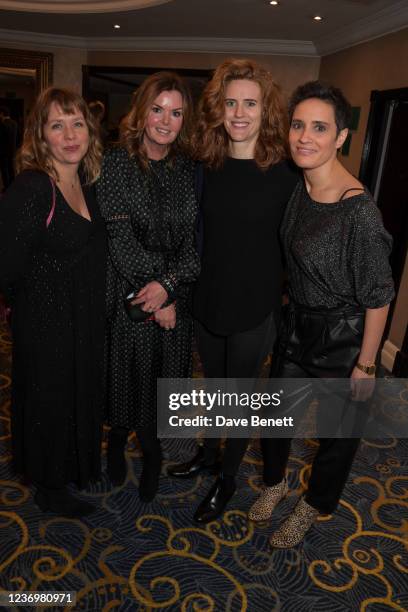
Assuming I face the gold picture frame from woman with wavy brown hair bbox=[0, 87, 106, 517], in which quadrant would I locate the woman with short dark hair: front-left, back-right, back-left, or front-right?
back-right

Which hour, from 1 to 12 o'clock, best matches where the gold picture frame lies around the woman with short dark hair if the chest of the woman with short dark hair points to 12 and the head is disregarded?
The gold picture frame is roughly at 3 o'clock from the woman with short dark hair.

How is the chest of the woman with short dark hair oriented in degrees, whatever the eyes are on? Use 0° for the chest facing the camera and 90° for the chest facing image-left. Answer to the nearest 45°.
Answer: approximately 45°

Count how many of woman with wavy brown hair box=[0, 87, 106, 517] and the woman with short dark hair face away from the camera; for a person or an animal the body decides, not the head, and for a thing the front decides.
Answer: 0

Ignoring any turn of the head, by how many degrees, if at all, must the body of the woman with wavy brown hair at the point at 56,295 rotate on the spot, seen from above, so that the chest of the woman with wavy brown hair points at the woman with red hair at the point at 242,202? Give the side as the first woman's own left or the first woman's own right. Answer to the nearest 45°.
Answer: approximately 45° to the first woman's own left

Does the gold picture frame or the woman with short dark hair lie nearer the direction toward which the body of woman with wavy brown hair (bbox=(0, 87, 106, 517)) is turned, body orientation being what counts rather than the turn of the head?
the woman with short dark hair

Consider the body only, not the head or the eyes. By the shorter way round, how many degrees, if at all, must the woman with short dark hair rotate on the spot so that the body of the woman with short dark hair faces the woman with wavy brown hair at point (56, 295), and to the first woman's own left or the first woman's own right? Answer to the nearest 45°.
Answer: approximately 45° to the first woman's own right
